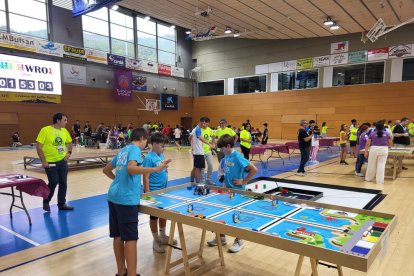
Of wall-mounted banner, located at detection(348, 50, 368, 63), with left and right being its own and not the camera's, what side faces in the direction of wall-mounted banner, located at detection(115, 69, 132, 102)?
right

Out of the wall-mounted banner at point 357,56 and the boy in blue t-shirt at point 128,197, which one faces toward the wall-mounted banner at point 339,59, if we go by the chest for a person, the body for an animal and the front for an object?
the boy in blue t-shirt

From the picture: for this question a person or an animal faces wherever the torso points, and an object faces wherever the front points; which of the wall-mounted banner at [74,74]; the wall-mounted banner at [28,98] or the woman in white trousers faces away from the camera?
the woman in white trousers

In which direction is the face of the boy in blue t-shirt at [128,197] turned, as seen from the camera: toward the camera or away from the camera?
away from the camera

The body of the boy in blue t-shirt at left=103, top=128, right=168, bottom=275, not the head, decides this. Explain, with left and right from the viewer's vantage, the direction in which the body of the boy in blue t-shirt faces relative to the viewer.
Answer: facing away from the viewer and to the right of the viewer

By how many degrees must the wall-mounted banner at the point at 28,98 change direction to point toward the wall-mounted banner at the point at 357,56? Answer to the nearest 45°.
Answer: approximately 45° to its left
